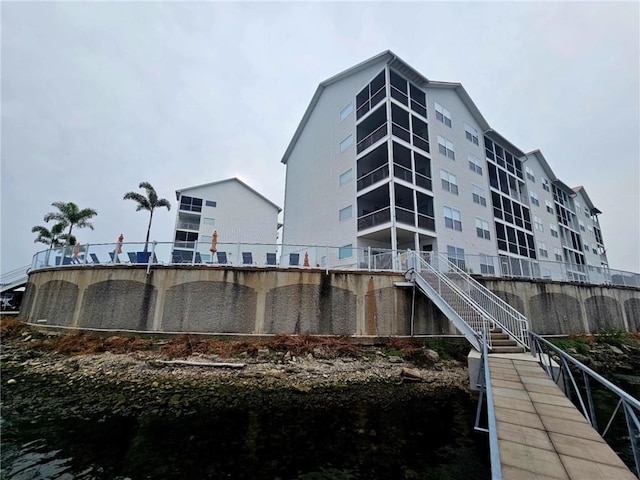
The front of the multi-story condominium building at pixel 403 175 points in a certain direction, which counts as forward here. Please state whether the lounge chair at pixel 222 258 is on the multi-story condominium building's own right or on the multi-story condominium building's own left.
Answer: on the multi-story condominium building's own right

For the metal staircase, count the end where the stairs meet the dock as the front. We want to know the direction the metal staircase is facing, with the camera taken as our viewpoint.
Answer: facing the viewer and to the right of the viewer

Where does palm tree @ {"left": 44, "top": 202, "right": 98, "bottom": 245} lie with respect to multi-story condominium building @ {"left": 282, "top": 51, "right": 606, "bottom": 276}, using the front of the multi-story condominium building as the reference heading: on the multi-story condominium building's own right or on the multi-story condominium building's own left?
on the multi-story condominium building's own right

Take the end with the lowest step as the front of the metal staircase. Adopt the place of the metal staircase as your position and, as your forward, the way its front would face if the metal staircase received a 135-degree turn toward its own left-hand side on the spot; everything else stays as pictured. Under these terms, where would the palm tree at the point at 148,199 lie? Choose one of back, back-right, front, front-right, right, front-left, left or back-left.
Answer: left

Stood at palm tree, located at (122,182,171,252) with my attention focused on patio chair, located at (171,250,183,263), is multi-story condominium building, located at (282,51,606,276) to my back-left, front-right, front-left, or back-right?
front-left

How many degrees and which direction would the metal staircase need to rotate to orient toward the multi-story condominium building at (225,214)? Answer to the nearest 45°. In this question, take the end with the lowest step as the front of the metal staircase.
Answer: approximately 180°

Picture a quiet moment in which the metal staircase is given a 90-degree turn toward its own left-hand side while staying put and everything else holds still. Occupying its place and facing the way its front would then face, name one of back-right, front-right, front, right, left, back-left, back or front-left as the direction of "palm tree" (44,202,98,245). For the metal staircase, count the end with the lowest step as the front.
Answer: back-left

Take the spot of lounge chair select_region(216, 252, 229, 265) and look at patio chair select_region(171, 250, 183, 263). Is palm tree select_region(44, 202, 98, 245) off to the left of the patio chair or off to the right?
right
